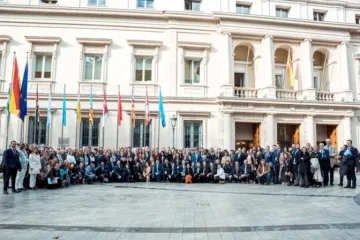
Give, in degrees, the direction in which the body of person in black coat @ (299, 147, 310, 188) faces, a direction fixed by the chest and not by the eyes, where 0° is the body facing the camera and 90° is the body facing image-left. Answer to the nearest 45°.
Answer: approximately 0°

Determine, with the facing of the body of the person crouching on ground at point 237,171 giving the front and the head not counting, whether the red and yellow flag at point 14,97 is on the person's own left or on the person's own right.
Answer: on the person's own right

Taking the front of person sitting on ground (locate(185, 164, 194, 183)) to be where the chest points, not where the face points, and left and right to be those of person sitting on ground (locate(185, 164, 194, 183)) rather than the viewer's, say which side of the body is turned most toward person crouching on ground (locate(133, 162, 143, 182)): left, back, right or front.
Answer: right

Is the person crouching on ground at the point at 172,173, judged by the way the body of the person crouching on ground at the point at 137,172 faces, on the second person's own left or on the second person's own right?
on the second person's own left

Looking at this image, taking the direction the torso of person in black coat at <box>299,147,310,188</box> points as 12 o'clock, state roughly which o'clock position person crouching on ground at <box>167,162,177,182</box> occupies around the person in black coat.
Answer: The person crouching on ground is roughly at 3 o'clock from the person in black coat.

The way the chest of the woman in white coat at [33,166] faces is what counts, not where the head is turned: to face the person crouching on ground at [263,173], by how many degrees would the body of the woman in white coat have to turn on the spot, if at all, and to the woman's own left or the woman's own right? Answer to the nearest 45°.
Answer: approximately 45° to the woman's own left

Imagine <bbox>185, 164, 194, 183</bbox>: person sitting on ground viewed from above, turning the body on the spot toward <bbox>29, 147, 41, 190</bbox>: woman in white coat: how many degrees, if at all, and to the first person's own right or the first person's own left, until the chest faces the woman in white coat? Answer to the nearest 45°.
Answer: approximately 45° to the first person's own right

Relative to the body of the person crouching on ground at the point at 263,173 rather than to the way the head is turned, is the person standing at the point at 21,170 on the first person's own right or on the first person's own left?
on the first person's own right

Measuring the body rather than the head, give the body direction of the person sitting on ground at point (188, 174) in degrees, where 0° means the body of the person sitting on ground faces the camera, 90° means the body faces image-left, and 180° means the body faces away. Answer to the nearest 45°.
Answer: approximately 0°

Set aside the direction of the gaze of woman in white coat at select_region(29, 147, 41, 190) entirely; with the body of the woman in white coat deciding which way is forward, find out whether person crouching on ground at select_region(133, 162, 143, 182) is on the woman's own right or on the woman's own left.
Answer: on the woman's own left
